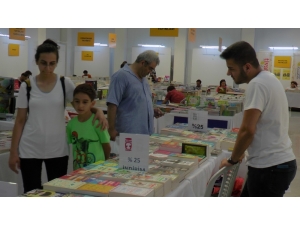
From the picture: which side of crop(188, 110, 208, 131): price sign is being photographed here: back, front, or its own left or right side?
front

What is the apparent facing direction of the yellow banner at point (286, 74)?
toward the camera

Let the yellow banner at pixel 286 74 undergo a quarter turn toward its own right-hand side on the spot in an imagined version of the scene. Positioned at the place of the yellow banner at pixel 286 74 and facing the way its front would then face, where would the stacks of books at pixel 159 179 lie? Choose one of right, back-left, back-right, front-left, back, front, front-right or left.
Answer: left

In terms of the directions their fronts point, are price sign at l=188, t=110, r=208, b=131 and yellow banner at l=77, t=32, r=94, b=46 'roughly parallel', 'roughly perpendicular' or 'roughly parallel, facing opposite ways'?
roughly parallel

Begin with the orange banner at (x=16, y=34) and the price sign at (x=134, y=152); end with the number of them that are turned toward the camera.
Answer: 2

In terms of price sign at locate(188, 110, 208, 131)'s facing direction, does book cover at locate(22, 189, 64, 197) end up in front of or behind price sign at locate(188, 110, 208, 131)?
in front

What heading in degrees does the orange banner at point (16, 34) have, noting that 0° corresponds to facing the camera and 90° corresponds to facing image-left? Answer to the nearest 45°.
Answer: approximately 0°

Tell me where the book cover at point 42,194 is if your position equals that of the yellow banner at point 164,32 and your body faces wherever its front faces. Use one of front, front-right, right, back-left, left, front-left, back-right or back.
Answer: front

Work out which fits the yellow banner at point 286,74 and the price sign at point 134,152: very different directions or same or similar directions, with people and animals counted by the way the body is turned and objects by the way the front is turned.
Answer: same or similar directions

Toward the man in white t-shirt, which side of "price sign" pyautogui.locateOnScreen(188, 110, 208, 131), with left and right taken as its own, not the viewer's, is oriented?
front

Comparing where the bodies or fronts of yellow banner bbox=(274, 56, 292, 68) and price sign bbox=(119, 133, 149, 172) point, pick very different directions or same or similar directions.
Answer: same or similar directions

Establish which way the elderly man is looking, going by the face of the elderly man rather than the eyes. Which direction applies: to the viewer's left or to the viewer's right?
to the viewer's right

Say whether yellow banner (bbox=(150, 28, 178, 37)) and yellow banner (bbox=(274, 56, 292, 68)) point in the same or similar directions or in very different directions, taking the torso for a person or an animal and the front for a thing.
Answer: same or similar directions

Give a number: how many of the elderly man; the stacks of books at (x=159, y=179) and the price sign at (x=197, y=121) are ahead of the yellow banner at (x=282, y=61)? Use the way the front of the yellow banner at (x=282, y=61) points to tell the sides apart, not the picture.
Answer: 3

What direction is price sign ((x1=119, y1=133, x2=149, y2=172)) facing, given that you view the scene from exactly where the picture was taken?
facing the viewer
